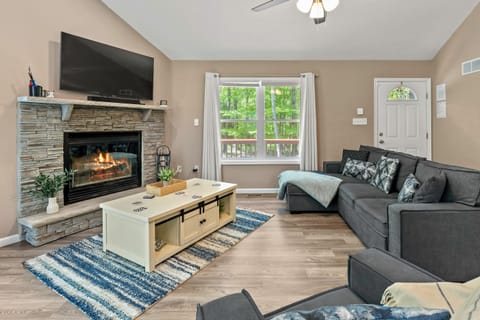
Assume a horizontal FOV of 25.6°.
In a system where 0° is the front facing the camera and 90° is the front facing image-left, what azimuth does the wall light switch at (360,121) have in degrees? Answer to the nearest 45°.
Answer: approximately 0°

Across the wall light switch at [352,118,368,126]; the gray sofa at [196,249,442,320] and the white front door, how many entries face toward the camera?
2

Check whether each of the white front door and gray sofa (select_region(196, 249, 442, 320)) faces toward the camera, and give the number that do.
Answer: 1

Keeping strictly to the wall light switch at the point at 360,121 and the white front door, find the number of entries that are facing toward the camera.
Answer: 2

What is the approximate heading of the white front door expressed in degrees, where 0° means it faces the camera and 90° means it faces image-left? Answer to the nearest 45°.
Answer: approximately 0°

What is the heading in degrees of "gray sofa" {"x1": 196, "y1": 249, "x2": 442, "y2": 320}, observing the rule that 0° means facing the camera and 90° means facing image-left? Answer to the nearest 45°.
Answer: approximately 135°

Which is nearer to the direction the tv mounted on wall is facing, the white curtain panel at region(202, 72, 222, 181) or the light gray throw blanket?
the light gray throw blanket
